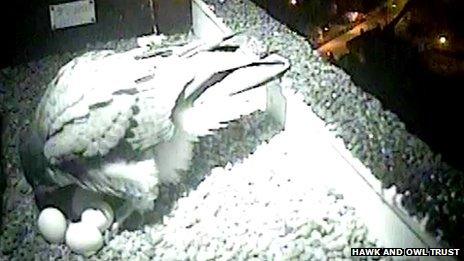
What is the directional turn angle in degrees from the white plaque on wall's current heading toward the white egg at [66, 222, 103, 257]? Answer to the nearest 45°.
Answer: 0° — it already faces it

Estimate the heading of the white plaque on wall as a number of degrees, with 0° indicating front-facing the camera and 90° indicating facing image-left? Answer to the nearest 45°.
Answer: approximately 0°

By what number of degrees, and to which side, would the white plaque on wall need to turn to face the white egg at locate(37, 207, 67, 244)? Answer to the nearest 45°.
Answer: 0° — it already faces it

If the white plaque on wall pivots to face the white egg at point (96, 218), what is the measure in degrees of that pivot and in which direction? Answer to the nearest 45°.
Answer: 0° — it already faces it

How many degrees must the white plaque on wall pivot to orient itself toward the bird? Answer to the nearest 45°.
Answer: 0° — it already faces it
